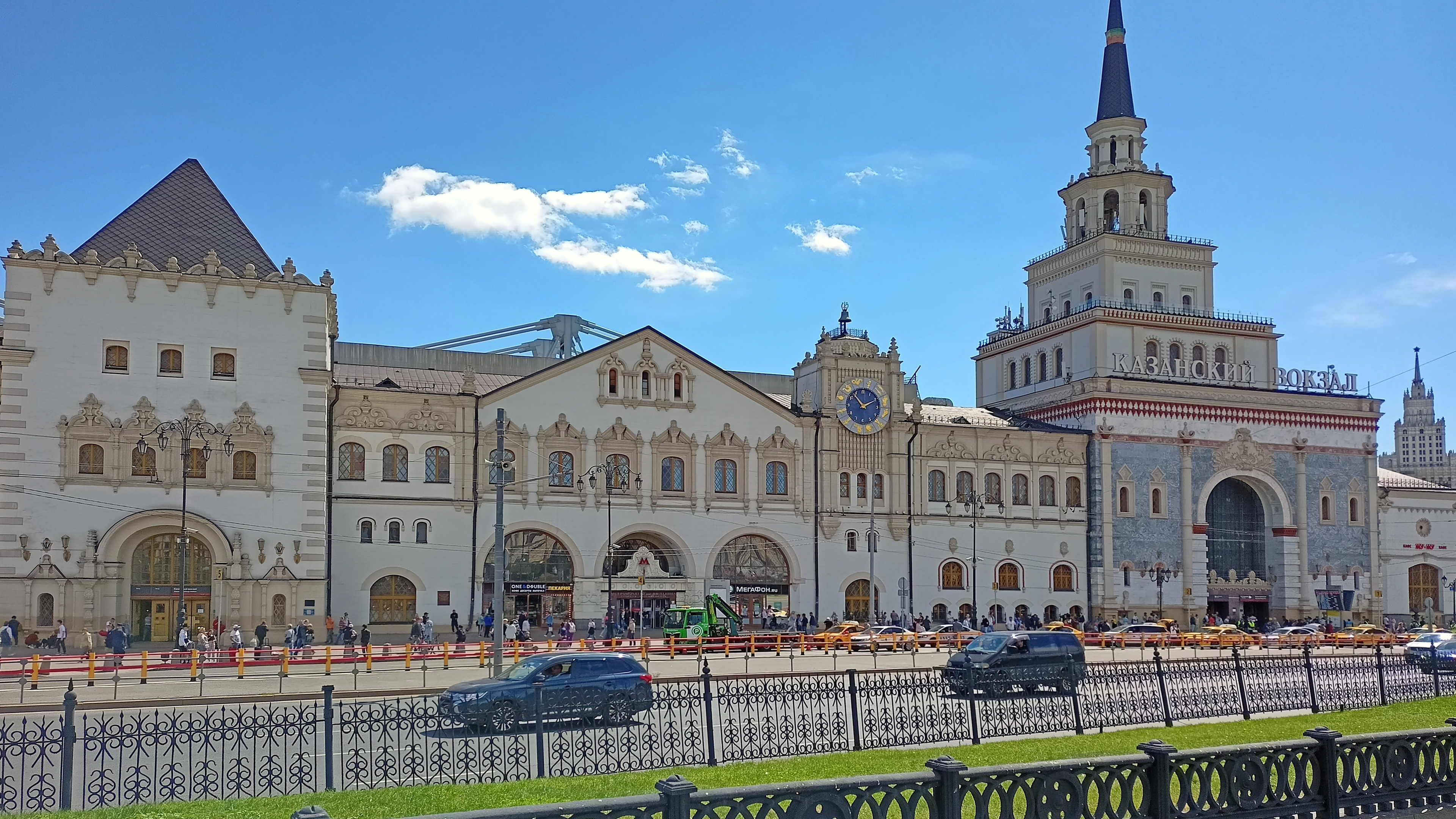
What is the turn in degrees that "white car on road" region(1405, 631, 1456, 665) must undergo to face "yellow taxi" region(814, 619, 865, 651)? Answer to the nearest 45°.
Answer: approximately 45° to its right

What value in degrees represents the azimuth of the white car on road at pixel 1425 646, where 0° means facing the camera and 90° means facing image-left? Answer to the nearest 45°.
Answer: approximately 45°

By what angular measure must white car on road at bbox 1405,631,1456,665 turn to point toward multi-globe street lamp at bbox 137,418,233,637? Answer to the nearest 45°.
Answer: approximately 45° to its right

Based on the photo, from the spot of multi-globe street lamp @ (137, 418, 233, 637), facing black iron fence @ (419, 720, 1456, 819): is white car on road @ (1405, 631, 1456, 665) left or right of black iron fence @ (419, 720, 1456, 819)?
left

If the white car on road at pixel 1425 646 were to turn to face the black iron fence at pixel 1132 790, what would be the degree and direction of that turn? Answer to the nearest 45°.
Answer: approximately 45° to its left

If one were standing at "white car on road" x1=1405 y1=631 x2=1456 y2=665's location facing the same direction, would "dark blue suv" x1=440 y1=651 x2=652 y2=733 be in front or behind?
in front

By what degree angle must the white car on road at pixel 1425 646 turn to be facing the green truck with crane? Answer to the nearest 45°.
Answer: approximately 45° to its right

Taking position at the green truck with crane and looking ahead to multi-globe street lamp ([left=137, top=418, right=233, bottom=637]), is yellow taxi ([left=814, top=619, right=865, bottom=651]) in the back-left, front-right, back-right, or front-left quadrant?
back-left

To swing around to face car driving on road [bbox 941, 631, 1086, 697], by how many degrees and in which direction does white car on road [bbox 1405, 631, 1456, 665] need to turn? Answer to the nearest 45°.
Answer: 0° — it already faces it
